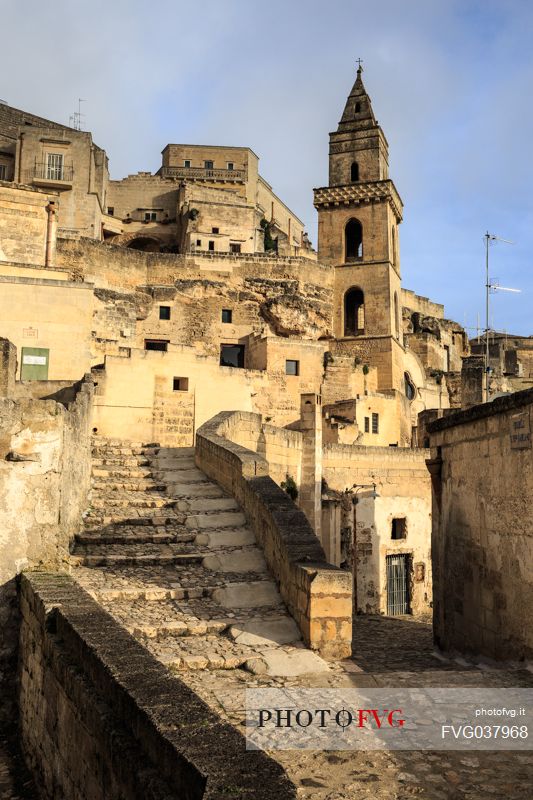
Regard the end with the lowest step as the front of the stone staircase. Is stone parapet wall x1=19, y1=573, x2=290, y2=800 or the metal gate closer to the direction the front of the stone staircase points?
the stone parapet wall

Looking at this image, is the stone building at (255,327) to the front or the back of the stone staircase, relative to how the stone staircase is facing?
to the back

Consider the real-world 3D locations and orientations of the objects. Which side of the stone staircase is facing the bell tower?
back

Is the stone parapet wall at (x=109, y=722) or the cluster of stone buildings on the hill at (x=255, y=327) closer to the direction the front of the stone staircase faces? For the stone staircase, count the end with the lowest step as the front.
the stone parapet wall

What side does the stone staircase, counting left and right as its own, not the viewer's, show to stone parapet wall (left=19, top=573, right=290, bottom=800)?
front

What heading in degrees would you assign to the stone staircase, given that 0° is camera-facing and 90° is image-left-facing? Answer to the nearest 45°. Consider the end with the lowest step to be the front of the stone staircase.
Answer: approximately 0°
